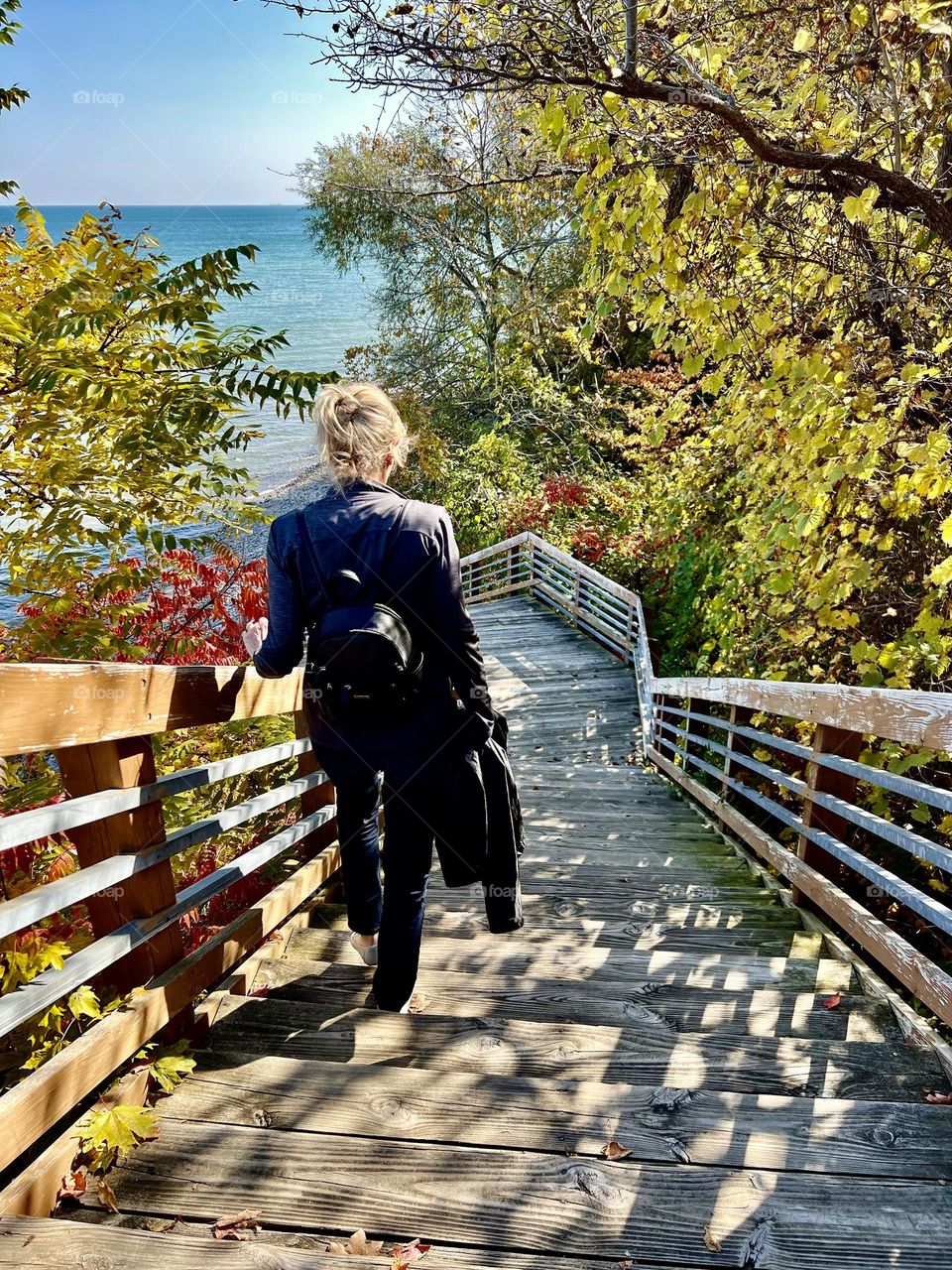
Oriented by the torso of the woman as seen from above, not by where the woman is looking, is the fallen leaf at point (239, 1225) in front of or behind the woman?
behind

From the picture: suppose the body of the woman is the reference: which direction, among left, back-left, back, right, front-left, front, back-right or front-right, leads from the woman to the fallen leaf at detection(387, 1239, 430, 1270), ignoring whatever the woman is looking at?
back

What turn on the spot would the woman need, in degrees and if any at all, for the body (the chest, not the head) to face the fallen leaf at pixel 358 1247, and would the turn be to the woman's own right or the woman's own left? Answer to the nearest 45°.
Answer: approximately 180°

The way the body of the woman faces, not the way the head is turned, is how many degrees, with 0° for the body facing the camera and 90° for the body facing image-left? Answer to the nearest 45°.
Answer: approximately 180°

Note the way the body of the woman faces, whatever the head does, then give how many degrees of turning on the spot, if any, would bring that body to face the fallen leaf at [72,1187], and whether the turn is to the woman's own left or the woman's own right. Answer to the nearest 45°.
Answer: approximately 135° to the woman's own left
